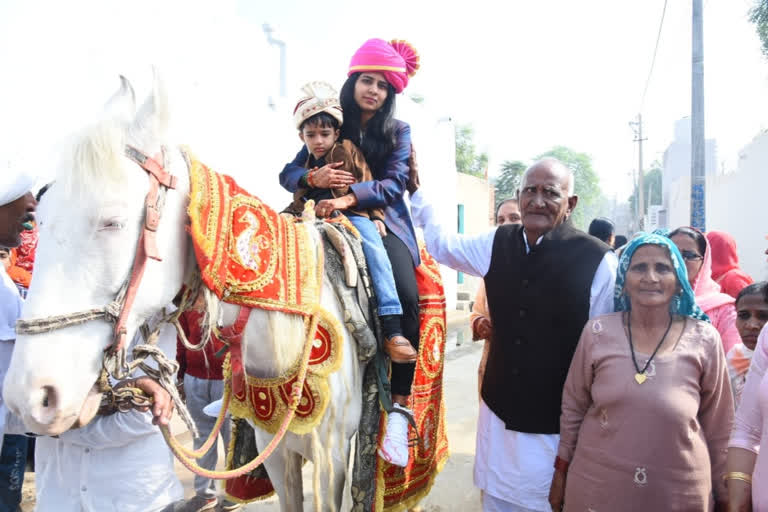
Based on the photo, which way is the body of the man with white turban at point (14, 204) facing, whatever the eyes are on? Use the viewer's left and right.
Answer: facing to the right of the viewer

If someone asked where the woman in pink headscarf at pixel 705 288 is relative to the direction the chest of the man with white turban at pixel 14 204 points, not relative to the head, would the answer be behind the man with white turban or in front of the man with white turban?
in front

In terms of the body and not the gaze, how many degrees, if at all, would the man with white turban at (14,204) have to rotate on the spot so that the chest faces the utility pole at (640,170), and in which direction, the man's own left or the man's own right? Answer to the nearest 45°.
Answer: approximately 45° to the man's own left

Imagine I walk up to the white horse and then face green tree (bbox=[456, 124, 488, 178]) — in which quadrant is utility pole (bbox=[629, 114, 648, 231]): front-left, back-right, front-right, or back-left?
front-right

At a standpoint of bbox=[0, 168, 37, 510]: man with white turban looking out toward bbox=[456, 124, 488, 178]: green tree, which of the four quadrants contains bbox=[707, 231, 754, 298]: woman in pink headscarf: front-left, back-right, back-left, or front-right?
front-right

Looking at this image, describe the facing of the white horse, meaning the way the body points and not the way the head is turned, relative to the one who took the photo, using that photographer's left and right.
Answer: facing the viewer and to the left of the viewer

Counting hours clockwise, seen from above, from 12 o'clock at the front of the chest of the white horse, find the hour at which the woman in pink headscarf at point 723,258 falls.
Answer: The woman in pink headscarf is roughly at 7 o'clock from the white horse.

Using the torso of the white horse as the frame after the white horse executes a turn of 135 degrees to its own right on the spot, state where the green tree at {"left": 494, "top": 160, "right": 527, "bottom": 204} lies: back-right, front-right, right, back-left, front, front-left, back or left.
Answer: front-right
